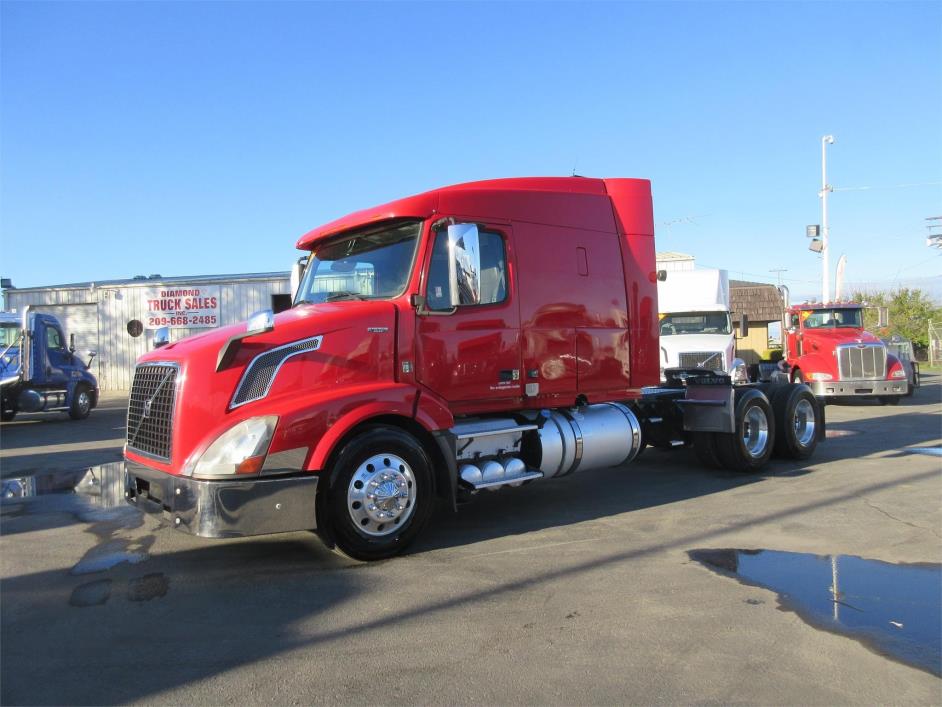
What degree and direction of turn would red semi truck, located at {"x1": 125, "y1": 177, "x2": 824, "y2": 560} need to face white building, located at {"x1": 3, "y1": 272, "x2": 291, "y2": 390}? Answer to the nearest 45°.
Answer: approximately 90° to its right

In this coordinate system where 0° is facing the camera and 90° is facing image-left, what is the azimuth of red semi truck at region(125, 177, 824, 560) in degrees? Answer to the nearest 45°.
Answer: approximately 45°

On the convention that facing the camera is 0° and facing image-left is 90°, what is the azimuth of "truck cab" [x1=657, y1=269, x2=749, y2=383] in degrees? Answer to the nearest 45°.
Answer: approximately 0°

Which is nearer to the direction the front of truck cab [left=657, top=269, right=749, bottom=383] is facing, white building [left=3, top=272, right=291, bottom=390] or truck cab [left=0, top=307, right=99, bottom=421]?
the truck cab

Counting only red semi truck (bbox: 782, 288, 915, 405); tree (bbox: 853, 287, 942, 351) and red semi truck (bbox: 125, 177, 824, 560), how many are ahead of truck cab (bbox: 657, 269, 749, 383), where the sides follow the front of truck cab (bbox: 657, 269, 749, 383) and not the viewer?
1

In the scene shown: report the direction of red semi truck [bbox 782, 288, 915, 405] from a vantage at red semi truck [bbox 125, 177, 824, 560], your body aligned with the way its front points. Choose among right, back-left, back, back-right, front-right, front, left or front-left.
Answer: back

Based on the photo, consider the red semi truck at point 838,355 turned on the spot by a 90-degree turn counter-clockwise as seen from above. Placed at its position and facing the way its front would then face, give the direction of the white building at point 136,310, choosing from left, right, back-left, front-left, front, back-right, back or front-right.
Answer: back-left

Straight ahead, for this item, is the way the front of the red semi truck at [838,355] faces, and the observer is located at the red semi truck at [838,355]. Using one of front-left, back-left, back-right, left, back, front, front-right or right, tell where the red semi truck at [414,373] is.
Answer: front-right

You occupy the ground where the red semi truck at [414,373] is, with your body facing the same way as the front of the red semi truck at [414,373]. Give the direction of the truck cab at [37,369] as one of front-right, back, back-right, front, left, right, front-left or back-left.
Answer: right

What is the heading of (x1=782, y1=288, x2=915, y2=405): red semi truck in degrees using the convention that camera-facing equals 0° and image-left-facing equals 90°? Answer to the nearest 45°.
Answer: approximately 315°

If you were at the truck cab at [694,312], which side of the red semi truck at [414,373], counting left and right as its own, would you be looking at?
back

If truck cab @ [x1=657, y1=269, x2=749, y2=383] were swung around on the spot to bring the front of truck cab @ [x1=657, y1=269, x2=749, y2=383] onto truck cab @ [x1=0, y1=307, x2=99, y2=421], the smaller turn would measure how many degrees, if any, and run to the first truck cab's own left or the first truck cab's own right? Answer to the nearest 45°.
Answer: approximately 90° to the first truck cab's own right
